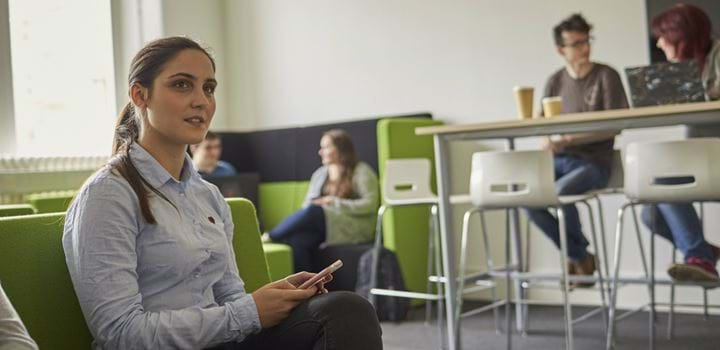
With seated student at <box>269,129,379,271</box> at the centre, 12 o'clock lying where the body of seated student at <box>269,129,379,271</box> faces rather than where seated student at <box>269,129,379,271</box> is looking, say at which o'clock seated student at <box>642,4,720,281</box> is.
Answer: seated student at <box>642,4,720,281</box> is roughly at 9 o'clock from seated student at <box>269,129,379,271</box>.

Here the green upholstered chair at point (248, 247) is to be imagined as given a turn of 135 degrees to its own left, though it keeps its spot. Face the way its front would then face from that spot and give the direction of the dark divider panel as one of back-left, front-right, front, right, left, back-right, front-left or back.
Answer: front

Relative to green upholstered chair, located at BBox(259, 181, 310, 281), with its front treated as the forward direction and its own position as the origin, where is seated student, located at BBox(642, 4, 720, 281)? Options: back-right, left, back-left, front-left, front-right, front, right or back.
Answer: front-left

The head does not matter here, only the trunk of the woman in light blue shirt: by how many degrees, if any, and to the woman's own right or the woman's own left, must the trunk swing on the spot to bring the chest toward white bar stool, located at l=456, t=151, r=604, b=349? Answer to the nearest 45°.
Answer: approximately 90° to the woman's own left

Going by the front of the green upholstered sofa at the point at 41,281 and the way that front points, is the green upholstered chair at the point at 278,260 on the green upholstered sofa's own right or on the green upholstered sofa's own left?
on the green upholstered sofa's own left

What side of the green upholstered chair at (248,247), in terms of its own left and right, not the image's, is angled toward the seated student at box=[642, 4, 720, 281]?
left

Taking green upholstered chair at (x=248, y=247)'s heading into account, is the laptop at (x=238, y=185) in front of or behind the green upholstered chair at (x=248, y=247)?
behind

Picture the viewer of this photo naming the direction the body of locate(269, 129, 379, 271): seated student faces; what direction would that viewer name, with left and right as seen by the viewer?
facing the viewer and to the left of the viewer

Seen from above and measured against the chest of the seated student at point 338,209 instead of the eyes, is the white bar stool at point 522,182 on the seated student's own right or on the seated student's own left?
on the seated student's own left

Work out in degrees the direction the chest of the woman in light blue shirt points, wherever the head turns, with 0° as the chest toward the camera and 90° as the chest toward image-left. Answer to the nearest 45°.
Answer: approximately 315°

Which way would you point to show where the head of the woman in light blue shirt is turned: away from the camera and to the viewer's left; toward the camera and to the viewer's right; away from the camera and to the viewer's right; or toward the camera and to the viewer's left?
toward the camera and to the viewer's right

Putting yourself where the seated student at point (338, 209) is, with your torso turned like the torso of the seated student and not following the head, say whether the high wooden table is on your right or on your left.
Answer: on your left

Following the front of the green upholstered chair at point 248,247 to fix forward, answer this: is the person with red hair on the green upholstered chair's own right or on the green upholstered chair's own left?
on the green upholstered chair's own left

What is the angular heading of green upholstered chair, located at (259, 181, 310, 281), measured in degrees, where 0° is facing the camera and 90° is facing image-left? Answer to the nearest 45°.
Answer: approximately 0°

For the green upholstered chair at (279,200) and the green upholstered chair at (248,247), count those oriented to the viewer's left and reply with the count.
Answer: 0
